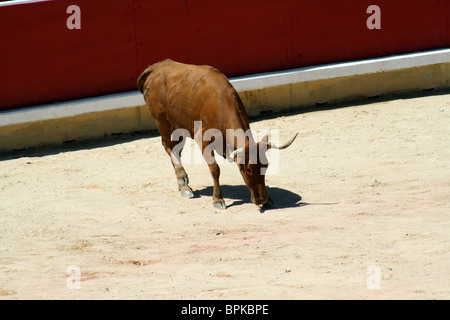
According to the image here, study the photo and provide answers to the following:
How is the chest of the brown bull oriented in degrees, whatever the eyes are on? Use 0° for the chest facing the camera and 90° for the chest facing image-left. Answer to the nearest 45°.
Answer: approximately 315°
